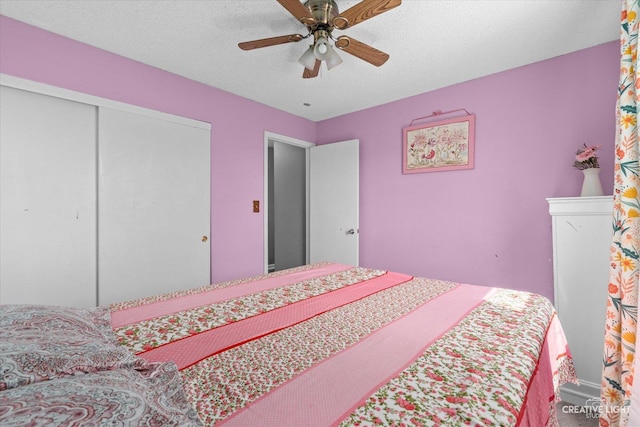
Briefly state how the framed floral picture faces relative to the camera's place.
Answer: facing the viewer and to the left of the viewer

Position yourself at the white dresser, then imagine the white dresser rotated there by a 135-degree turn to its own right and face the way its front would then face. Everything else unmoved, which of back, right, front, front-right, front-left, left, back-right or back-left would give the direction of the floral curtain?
back-right

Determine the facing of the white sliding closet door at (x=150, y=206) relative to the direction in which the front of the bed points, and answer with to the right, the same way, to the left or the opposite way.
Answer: to the right

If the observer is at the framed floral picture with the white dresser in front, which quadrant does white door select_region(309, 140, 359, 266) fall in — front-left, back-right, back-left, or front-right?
back-right

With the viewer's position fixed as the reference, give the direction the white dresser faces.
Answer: facing to the left of the viewer

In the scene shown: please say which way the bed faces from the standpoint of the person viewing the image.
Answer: facing away from the viewer and to the right of the viewer

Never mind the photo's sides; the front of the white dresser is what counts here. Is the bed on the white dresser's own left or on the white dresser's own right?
on the white dresser's own left

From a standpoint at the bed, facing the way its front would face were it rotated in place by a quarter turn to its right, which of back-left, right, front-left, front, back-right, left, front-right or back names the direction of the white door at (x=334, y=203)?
back-left

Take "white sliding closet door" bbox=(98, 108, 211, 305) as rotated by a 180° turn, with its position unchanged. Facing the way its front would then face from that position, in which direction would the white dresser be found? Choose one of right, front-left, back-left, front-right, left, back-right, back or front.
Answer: back

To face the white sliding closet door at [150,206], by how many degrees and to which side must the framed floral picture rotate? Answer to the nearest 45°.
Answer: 0° — it already faces it

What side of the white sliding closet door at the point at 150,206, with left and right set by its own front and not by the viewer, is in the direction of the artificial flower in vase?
front

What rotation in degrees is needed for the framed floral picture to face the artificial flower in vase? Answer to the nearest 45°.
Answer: approximately 90° to its left

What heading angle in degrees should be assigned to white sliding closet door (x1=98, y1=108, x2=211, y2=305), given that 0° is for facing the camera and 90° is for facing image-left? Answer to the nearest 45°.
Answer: approximately 315°

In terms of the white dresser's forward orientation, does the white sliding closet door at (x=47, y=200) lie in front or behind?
in front

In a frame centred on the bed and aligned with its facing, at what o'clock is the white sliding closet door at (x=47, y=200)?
The white sliding closet door is roughly at 9 o'clock from the bed.

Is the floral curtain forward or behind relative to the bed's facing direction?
forward

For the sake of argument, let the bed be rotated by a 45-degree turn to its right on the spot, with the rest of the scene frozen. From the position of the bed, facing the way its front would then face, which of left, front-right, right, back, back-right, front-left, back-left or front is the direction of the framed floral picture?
front-left
